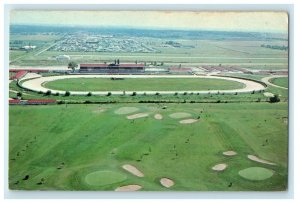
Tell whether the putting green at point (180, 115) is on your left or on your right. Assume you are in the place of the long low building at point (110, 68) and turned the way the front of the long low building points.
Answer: on your left

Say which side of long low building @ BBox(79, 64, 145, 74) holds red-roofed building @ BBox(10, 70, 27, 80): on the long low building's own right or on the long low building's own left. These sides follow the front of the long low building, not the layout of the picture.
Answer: on the long low building's own right

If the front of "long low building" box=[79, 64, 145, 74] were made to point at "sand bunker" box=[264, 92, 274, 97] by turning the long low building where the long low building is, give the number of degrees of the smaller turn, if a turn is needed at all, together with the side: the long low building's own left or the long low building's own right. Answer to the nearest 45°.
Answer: approximately 90° to the long low building's own left

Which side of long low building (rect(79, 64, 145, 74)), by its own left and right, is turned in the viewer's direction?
front

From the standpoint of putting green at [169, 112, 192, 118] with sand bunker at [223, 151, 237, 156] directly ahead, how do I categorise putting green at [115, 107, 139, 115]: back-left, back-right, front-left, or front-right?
back-right

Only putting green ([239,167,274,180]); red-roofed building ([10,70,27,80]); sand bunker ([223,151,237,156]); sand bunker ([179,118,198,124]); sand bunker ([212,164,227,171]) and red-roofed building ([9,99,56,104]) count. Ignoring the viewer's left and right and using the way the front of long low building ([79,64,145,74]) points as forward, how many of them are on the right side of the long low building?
2

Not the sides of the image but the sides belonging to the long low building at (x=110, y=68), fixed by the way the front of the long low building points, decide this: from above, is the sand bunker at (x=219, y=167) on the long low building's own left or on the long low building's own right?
on the long low building's own left
